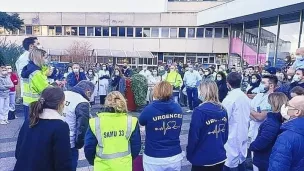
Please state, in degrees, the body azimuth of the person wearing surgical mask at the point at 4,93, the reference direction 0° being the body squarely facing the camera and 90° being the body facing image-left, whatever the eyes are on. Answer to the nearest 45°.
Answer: approximately 315°

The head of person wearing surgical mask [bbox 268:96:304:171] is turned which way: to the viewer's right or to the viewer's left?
to the viewer's left

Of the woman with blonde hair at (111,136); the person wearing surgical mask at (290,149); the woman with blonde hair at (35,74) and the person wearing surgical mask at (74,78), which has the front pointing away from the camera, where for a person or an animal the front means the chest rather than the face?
the woman with blonde hair at (111,136)

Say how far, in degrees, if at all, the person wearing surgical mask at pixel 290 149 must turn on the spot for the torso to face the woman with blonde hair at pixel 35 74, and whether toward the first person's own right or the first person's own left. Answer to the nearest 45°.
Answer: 0° — they already face them

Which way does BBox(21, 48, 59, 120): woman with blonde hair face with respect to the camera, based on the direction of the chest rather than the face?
to the viewer's right

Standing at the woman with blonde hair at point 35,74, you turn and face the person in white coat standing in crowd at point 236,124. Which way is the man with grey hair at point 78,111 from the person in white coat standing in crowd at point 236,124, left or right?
right

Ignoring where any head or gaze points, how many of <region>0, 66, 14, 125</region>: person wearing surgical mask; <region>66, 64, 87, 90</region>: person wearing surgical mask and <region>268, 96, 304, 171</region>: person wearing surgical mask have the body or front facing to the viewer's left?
1

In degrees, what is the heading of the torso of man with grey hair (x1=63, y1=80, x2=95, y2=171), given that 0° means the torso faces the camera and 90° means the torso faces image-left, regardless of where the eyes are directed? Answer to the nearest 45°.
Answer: approximately 225°

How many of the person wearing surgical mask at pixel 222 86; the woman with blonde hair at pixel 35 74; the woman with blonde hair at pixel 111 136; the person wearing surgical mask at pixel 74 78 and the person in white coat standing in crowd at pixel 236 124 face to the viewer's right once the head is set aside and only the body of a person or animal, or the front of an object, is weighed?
1

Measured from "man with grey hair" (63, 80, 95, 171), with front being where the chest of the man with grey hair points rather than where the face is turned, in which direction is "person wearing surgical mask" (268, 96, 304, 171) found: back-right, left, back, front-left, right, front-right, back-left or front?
right

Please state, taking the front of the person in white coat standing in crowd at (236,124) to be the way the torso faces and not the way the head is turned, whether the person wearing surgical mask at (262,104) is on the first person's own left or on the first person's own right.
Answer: on the first person's own right

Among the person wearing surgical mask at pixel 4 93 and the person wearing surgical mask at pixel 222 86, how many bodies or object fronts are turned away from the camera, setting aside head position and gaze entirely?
0

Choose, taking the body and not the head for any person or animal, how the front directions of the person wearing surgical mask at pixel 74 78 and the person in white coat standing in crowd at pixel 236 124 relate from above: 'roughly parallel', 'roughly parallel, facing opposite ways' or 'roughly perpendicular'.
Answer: roughly parallel, facing opposite ways

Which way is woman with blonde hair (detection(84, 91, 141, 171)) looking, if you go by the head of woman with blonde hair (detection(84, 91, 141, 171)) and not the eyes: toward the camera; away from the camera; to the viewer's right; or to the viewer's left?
away from the camera

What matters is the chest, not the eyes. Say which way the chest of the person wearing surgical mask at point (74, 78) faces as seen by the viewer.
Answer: toward the camera

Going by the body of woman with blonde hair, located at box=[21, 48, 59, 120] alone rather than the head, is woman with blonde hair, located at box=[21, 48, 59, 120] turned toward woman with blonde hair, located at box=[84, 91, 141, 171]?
no

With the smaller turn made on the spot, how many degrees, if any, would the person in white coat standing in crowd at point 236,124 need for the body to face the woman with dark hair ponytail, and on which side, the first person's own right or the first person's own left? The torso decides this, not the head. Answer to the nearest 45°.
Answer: approximately 90° to the first person's own left

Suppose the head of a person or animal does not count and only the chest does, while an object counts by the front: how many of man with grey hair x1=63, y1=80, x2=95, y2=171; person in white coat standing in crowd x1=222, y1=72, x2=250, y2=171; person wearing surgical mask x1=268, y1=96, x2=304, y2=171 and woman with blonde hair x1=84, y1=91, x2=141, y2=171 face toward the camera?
0

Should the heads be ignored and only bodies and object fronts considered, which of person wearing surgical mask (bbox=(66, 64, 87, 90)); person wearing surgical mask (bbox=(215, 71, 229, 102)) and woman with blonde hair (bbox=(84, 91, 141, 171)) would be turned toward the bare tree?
the woman with blonde hair

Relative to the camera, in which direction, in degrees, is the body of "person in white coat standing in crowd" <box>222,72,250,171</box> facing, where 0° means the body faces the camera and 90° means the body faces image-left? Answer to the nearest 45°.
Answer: approximately 135°

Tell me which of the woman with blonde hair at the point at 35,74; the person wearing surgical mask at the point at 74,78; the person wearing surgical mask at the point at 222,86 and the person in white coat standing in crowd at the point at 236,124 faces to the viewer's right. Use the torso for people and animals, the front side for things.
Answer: the woman with blonde hair
